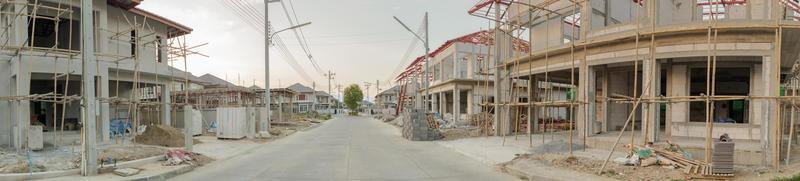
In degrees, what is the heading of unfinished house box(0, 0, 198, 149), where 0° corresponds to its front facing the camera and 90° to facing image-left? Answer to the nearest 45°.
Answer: approximately 315°

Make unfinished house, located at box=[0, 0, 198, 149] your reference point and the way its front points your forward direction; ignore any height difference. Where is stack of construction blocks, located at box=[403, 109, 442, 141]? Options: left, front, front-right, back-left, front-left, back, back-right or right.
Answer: front-left

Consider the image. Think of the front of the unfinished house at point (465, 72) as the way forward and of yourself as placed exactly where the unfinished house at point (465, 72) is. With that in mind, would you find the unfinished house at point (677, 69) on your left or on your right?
on your left

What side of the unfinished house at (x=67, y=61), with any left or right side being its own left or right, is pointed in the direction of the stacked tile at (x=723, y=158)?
front

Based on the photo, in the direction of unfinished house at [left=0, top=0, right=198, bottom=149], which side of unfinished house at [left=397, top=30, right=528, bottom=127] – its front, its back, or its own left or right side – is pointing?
front

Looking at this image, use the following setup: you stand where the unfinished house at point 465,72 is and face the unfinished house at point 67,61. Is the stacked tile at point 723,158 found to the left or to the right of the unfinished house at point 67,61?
left

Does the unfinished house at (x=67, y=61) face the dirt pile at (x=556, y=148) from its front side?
yes

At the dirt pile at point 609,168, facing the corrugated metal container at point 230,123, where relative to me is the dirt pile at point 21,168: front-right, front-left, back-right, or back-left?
front-left

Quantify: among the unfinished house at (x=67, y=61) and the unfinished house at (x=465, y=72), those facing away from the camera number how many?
0

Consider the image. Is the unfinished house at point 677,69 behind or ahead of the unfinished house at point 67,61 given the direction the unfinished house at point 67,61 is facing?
ahead

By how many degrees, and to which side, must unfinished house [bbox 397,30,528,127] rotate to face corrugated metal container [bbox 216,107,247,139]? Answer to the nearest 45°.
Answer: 0° — it already faces it

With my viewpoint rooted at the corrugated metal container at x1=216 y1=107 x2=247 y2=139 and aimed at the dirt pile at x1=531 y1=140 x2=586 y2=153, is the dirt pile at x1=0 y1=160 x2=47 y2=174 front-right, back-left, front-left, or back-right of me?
front-right

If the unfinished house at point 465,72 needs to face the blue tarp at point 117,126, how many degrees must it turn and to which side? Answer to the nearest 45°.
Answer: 0° — it already faces it

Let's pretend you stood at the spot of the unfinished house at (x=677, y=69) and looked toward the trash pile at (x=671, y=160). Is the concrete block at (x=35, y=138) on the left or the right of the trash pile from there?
right

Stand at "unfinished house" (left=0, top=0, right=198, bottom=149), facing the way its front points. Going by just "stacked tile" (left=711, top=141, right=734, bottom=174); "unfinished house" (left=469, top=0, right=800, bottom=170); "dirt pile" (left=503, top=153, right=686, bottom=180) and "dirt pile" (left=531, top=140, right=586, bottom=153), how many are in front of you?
4

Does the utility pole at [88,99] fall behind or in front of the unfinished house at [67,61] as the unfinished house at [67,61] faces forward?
in front

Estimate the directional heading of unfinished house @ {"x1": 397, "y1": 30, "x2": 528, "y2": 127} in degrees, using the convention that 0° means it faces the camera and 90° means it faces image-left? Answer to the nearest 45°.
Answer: approximately 45°
